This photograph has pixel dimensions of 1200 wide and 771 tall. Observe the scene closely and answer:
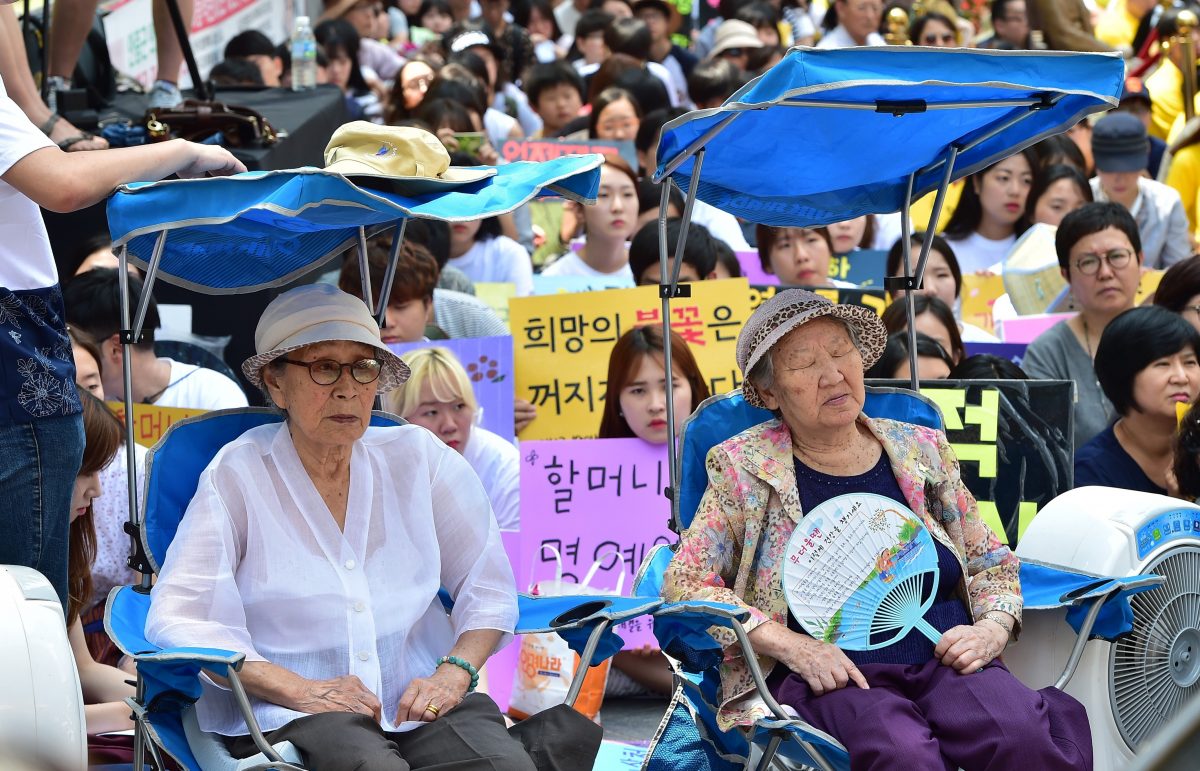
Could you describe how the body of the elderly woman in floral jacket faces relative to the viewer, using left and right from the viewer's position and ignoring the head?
facing the viewer and to the right of the viewer

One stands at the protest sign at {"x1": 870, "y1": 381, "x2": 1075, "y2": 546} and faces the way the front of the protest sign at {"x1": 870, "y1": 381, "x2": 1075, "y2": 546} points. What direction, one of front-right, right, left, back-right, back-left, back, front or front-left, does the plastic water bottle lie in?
back-right

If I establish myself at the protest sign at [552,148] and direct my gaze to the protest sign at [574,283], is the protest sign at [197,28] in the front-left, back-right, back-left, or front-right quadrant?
back-right

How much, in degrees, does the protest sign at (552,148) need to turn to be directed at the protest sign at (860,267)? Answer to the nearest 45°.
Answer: approximately 45° to its left

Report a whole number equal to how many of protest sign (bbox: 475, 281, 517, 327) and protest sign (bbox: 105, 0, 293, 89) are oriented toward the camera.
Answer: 2

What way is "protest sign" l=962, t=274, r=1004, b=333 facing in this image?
toward the camera

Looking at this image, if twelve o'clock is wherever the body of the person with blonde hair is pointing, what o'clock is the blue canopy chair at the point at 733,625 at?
The blue canopy chair is roughly at 11 o'clock from the person with blonde hair.

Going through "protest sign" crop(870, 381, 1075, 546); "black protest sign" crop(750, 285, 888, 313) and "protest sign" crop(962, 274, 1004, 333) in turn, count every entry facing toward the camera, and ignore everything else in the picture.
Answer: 3

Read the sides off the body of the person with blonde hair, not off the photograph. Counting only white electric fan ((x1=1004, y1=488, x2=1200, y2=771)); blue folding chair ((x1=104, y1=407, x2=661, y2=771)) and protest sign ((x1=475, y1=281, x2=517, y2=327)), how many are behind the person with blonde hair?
1

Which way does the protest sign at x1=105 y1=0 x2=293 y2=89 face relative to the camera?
toward the camera

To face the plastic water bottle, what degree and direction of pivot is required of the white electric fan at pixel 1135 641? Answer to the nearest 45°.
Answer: approximately 180°

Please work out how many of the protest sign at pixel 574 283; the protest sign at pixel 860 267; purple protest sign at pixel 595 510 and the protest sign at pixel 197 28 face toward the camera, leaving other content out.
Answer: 4

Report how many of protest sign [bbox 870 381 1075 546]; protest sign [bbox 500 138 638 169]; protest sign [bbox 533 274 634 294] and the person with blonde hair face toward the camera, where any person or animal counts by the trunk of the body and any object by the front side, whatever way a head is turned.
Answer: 4

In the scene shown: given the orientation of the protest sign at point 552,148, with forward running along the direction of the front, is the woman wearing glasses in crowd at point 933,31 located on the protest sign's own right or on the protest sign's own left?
on the protest sign's own left

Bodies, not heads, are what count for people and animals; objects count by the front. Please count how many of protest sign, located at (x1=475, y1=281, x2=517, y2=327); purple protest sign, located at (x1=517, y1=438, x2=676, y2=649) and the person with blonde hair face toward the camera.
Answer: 3

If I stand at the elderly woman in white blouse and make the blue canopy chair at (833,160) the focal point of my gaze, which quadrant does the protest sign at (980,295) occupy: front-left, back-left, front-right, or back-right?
front-left

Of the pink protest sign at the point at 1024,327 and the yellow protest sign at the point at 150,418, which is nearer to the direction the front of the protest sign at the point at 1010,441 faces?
the yellow protest sign

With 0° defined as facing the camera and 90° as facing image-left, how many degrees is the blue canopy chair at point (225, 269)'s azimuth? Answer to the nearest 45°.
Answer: approximately 315°

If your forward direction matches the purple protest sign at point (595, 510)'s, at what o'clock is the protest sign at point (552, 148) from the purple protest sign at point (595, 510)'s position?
The protest sign is roughly at 6 o'clock from the purple protest sign.

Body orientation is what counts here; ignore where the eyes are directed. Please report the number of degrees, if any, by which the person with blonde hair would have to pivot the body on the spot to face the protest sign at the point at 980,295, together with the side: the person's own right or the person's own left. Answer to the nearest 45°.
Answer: approximately 135° to the person's own left
